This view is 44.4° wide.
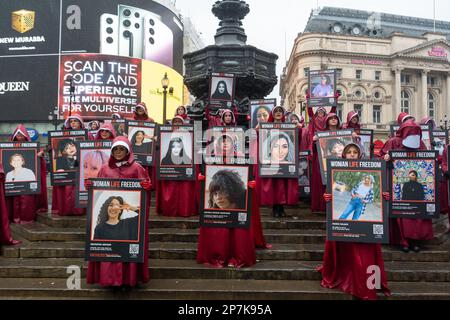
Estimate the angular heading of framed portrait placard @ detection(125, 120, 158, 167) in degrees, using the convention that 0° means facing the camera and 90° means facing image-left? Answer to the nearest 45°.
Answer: approximately 0°

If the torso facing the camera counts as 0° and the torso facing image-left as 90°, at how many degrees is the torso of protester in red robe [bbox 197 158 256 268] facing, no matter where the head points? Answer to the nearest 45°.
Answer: approximately 0°

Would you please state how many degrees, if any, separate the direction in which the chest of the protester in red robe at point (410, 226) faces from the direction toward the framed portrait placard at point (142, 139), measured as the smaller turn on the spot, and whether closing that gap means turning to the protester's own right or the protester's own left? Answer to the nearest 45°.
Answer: approximately 90° to the protester's own right

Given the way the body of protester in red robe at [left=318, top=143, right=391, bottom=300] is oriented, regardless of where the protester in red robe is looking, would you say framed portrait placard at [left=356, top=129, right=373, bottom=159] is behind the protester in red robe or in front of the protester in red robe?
behind

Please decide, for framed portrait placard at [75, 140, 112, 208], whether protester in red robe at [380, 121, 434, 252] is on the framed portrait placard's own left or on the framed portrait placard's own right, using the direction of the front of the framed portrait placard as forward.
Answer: on the framed portrait placard's own left
